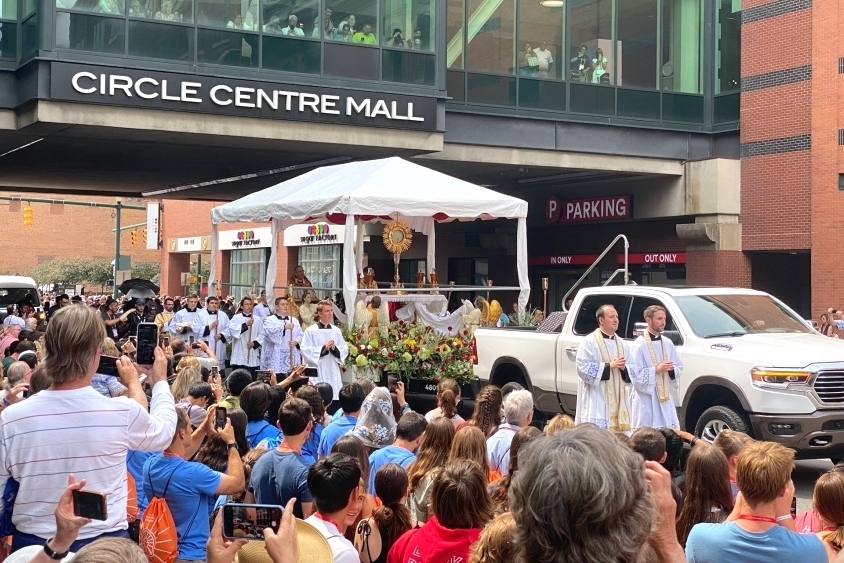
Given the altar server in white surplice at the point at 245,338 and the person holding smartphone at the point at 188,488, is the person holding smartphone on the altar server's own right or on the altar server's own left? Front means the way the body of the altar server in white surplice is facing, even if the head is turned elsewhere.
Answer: on the altar server's own right

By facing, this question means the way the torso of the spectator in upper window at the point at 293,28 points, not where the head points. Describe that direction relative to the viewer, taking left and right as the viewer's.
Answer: facing the viewer

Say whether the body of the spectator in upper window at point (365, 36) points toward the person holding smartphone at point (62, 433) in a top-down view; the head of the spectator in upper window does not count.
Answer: yes

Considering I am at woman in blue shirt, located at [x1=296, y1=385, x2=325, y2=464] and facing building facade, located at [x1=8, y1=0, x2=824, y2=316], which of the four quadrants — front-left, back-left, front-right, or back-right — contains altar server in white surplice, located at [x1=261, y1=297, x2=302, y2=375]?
front-left

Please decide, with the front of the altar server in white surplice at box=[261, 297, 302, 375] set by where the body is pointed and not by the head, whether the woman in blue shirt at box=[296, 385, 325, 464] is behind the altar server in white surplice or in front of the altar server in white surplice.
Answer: in front

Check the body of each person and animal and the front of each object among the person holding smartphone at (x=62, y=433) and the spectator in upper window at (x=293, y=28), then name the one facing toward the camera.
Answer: the spectator in upper window

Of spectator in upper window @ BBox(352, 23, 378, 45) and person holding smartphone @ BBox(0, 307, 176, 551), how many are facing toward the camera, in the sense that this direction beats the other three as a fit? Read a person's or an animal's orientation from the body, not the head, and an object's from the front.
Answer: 1

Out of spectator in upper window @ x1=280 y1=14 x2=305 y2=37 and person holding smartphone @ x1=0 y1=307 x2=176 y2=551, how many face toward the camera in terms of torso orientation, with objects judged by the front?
1

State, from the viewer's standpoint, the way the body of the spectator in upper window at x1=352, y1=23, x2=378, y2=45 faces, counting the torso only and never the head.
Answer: toward the camera

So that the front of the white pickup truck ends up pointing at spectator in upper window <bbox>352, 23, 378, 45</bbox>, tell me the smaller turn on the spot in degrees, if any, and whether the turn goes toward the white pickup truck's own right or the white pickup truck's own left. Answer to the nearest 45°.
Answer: approximately 180°

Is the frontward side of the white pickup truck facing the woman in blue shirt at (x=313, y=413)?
no

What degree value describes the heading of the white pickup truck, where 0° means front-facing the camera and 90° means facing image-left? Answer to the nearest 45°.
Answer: approximately 315°

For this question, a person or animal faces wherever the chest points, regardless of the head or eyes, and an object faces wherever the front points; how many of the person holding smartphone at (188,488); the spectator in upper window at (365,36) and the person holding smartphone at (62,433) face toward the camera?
1

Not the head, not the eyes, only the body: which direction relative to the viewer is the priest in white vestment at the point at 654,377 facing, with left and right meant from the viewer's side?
facing the viewer and to the right of the viewer
